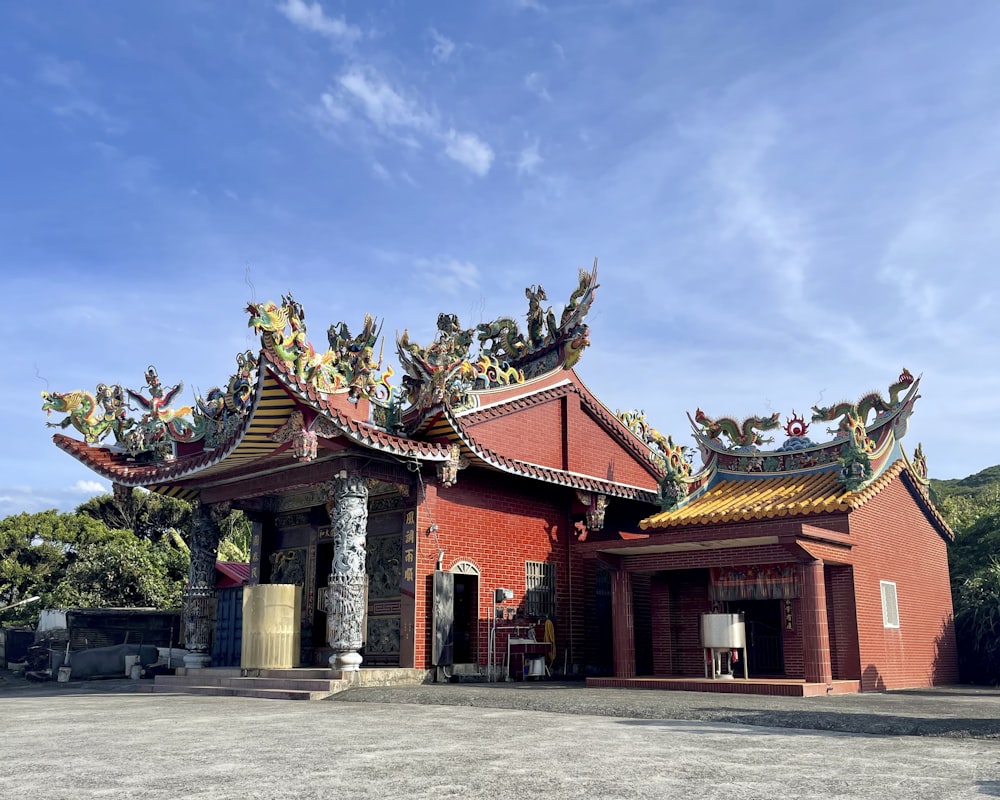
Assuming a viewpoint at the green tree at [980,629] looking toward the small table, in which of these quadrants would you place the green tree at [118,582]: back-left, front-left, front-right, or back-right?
front-right

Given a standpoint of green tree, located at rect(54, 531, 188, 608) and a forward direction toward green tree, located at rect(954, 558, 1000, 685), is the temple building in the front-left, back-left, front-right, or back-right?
front-right

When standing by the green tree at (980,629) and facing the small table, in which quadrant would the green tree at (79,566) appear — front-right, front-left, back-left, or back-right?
front-right

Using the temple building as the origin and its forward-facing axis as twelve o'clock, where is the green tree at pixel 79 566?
The green tree is roughly at 3 o'clock from the temple building.

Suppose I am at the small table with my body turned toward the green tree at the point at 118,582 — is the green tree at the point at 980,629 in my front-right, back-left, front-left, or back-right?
back-right

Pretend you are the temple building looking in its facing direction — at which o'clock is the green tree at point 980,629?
The green tree is roughly at 7 o'clock from the temple building.

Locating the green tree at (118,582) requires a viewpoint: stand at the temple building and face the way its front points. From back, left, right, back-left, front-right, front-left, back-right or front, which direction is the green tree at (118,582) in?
right

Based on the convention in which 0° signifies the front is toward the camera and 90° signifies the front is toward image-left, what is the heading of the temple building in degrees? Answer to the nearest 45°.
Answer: approximately 45°
